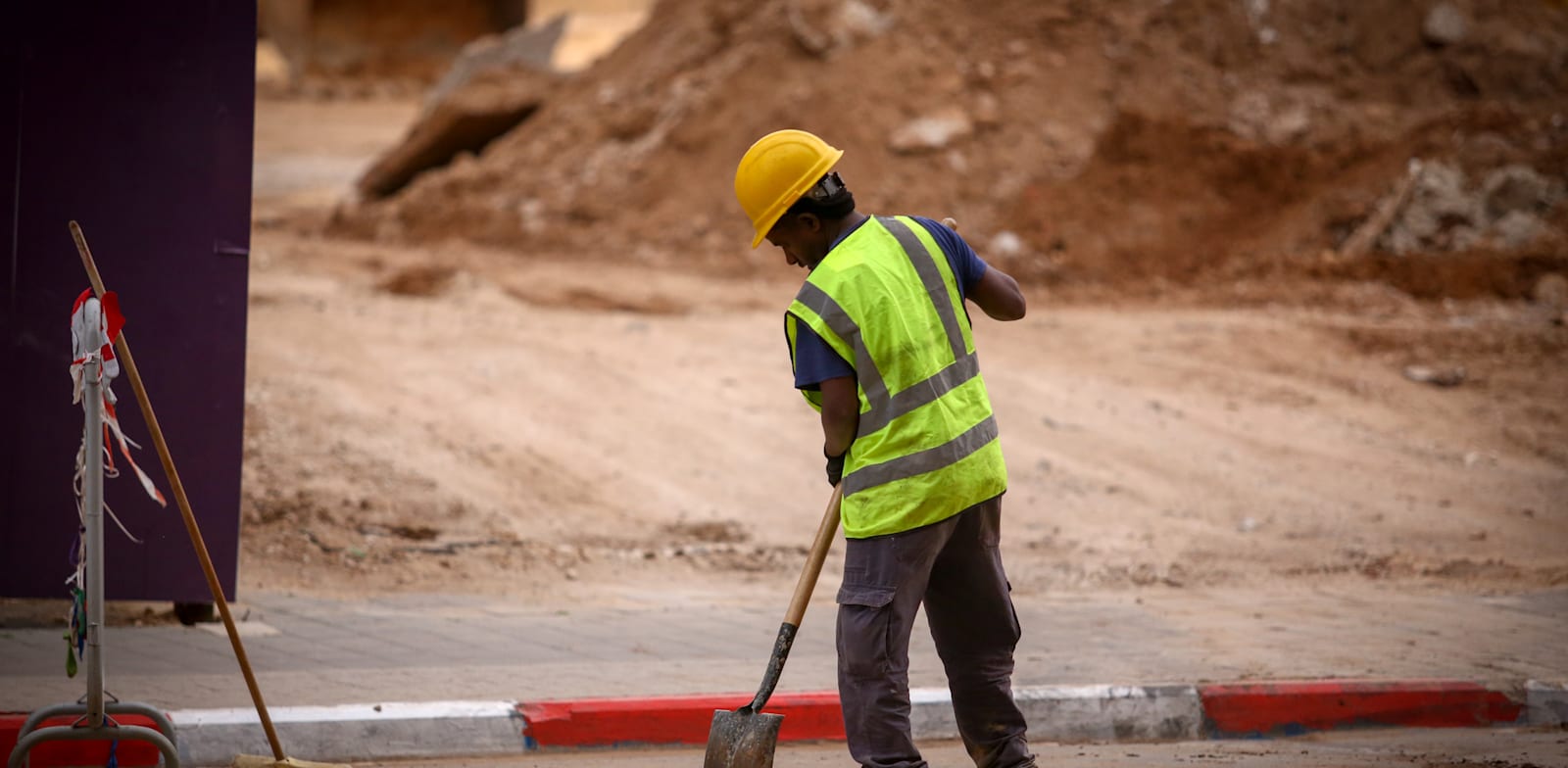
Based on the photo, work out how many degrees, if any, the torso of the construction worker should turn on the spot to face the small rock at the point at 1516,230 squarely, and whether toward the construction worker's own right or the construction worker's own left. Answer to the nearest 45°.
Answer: approximately 90° to the construction worker's own right

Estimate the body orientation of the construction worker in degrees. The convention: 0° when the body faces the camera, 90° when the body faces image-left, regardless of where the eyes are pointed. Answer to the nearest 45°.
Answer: approximately 135°

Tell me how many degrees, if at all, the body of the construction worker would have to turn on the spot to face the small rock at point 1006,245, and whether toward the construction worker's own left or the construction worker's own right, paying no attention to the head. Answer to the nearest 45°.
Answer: approximately 45° to the construction worker's own right

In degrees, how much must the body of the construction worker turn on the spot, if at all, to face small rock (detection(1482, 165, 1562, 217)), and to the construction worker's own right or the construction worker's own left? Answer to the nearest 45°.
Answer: approximately 90° to the construction worker's own right

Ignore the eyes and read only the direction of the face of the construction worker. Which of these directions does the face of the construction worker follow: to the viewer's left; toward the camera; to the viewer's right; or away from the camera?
to the viewer's left

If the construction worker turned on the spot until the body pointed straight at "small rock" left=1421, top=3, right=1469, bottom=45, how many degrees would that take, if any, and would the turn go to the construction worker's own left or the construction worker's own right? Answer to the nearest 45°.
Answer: approximately 90° to the construction worker's own right

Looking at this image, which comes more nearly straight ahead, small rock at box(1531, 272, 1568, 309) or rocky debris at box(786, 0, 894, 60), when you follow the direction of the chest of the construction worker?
the rocky debris

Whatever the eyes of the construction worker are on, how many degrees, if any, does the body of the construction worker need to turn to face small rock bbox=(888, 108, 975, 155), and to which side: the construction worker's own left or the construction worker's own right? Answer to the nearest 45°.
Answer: approximately 45° to the construction worker's own right

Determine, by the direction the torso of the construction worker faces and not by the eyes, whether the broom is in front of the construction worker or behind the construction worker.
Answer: in front

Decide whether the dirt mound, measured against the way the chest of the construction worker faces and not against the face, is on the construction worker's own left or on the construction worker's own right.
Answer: on the construction worker's own right

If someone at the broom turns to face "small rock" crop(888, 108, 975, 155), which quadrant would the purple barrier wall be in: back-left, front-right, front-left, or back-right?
front-left

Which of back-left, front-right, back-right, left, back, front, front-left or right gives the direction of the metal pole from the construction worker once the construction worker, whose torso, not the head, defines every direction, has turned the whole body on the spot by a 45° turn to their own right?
left

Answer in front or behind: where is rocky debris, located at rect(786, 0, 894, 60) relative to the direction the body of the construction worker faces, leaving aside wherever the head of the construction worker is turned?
in front
